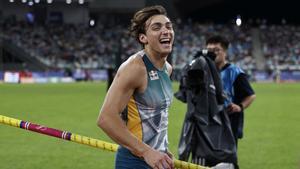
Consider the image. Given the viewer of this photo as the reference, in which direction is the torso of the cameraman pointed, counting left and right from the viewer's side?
facing the viewer and to the left of the viewer

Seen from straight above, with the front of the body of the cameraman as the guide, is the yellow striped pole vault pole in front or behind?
in front
